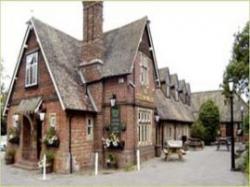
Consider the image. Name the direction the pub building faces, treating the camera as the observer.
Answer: facing the viewer and to the left of the viewer

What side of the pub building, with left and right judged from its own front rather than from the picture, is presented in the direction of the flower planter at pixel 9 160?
front

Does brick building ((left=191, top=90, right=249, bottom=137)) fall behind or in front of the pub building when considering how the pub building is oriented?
behind

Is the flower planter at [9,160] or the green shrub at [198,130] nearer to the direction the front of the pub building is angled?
the flower planter
